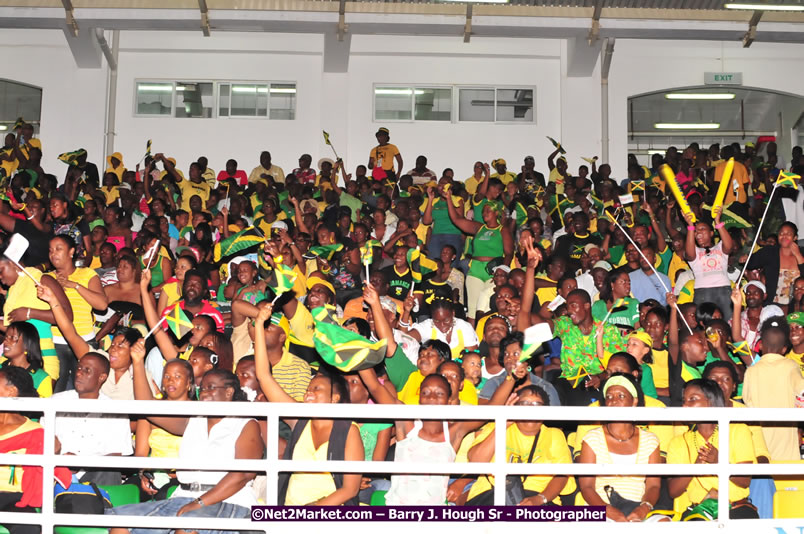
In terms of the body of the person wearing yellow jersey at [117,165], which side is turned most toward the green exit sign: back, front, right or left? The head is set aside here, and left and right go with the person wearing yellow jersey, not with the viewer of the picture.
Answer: left

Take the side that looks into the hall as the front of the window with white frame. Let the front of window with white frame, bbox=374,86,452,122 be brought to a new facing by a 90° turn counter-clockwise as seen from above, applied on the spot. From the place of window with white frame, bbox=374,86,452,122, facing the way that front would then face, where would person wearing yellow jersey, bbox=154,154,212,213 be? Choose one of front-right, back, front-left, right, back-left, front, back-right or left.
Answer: back-right

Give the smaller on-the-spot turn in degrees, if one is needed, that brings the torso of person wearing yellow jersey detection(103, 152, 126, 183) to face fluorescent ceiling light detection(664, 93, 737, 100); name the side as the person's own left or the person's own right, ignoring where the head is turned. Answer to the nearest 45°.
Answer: approximately 90° to the person's own left

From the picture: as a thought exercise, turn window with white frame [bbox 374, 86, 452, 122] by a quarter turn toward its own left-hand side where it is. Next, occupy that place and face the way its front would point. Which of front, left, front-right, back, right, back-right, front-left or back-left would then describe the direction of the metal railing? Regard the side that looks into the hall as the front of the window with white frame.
right

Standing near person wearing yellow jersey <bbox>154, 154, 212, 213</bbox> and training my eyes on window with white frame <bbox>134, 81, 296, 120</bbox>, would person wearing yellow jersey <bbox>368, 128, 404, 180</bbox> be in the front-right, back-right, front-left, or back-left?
front-right

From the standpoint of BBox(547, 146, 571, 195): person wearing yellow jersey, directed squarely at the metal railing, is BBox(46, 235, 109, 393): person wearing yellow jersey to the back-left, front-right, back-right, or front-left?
front-right

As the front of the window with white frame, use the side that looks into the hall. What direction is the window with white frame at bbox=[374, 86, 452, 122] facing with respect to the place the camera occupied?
facing the viewer

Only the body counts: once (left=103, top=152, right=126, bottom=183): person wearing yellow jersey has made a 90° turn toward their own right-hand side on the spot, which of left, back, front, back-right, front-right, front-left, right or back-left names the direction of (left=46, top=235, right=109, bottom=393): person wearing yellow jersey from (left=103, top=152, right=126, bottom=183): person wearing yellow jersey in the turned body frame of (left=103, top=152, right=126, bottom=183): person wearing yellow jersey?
left

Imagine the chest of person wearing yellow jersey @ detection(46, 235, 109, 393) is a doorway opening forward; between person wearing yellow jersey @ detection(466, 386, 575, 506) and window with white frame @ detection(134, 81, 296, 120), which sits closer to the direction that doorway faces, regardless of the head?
the person wearing yellow jersey

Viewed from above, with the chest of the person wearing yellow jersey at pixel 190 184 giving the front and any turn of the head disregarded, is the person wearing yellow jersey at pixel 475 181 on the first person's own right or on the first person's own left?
on the first person's own left

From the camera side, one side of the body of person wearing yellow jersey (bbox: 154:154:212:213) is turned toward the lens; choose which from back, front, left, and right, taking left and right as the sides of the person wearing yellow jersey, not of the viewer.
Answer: front

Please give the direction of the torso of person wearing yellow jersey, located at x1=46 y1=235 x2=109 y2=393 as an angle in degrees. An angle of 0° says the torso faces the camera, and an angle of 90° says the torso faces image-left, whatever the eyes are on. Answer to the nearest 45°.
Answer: approximately 45°

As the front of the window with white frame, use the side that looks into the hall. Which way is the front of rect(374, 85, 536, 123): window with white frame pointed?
toward the camera

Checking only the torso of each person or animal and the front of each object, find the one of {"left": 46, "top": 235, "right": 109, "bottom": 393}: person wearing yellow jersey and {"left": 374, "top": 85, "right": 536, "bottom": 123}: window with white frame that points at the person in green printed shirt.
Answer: the window with white frame

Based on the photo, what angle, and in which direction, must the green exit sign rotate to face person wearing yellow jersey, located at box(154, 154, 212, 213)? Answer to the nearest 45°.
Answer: approximately 45° to its right

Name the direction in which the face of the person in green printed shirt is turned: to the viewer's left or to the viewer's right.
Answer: to the viewer's left

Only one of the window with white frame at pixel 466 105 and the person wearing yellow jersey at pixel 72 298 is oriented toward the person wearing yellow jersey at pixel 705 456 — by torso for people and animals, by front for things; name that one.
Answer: the window with white frame
